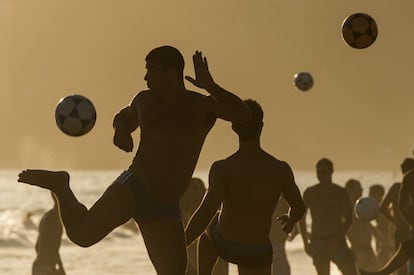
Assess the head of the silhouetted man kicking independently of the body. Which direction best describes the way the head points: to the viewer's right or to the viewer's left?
to the viewer's left

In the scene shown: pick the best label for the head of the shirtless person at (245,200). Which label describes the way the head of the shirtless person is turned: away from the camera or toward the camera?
away from the camera
